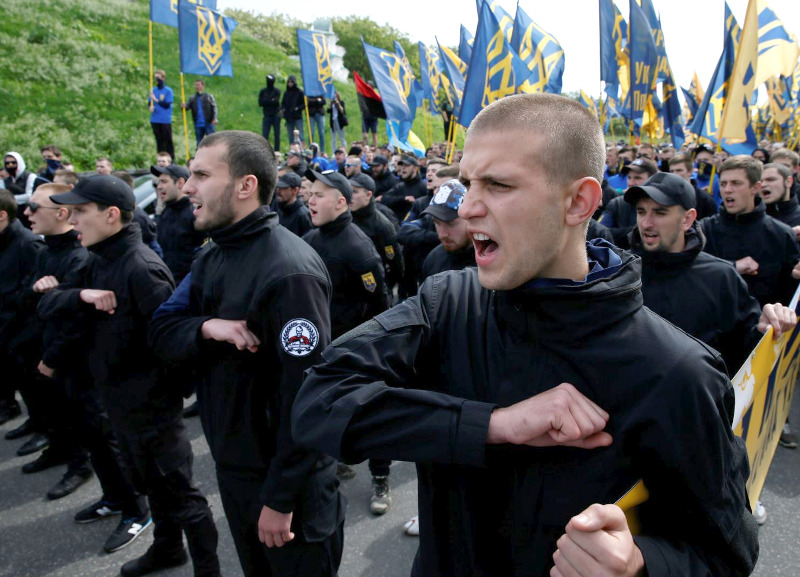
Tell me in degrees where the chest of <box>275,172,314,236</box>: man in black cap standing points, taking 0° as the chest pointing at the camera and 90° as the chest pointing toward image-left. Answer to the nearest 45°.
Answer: approximately 45°

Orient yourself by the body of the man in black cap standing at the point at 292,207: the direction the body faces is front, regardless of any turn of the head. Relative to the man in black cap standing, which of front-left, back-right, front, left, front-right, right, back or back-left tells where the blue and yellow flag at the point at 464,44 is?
back

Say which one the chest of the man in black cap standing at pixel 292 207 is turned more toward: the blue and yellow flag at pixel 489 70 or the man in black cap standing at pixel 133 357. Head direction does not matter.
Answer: the man in black cap standing

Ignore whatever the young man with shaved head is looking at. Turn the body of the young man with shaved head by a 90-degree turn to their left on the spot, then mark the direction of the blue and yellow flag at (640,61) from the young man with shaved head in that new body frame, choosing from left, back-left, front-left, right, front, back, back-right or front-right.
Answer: back-left

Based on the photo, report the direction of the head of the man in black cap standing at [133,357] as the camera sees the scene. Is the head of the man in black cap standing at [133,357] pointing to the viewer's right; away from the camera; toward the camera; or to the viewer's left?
to the viewer's left

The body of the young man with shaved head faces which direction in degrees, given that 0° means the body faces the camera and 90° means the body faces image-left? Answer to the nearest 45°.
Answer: approximately 45°

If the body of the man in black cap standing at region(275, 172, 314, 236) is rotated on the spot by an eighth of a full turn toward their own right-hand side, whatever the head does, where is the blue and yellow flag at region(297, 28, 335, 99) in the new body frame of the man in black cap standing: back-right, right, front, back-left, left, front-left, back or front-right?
right
